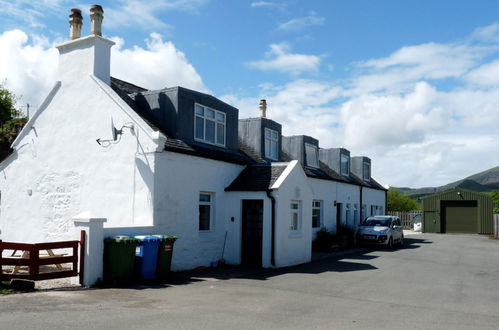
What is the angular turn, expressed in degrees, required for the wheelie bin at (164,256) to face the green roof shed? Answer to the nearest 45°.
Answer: approximately 90° to its left

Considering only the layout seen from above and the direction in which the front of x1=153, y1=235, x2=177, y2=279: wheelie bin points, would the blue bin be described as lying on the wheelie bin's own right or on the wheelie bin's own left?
on the wheelie bin's own right

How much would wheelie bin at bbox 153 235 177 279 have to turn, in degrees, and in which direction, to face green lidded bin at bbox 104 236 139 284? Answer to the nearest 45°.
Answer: approximately 90° to its right

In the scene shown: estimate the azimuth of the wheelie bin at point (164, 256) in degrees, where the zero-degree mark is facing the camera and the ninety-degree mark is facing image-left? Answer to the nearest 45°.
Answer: approximately 315°

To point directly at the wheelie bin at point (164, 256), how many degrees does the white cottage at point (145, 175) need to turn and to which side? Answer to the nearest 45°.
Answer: approximately 45° to its right

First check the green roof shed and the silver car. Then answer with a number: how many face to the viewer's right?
0

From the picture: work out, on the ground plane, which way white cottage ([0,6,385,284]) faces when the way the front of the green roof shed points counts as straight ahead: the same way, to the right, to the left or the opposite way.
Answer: to the left

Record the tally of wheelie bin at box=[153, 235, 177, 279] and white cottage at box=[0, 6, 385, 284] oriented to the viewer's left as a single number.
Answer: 0

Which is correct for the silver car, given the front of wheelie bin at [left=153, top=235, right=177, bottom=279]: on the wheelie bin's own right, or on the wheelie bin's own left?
on the wheelie bin's own left

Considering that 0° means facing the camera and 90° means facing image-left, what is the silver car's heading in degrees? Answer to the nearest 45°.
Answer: approximately 45°

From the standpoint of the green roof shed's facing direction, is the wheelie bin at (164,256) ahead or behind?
ahead

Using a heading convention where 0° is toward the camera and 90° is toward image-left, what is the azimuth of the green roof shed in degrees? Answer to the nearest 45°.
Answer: approximately 0°

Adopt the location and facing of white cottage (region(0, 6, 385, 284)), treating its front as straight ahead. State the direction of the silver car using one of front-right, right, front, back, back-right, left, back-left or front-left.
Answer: left
